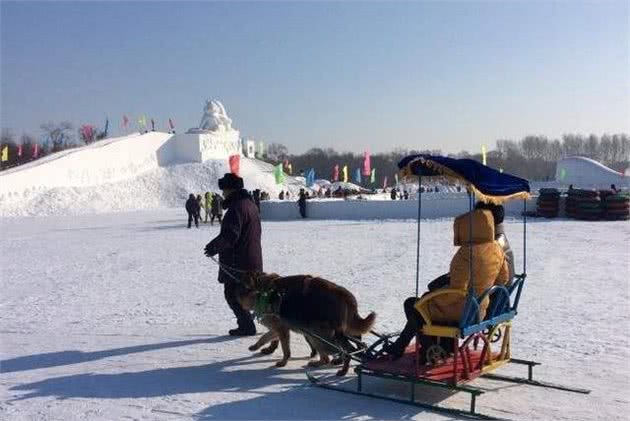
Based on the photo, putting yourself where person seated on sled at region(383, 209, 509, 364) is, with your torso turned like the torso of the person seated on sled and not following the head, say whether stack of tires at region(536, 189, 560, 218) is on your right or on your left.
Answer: on your right

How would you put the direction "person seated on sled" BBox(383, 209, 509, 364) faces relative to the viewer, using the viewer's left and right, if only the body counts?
facing away from the viewer and to the left of the viewer

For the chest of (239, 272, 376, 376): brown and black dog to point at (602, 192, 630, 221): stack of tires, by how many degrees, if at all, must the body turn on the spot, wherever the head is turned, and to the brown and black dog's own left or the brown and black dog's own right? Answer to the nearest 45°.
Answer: approximately 135° to the brown and black dog's own right

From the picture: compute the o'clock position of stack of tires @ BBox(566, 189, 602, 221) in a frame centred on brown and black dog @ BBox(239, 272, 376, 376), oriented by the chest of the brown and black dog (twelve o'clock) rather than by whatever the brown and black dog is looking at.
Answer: The stack of tires is roughly at 4 o'clock from the brown and black dog.

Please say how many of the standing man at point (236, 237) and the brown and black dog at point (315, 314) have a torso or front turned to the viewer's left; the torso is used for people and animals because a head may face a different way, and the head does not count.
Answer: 2

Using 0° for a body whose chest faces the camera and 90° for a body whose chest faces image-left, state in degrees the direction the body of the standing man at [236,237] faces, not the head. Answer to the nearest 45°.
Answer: approximately 90°

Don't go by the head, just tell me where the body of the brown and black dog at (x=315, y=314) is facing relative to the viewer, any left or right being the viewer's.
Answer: facing to the left of the viewer

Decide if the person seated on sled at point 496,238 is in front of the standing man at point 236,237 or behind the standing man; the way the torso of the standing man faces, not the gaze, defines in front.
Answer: behind
